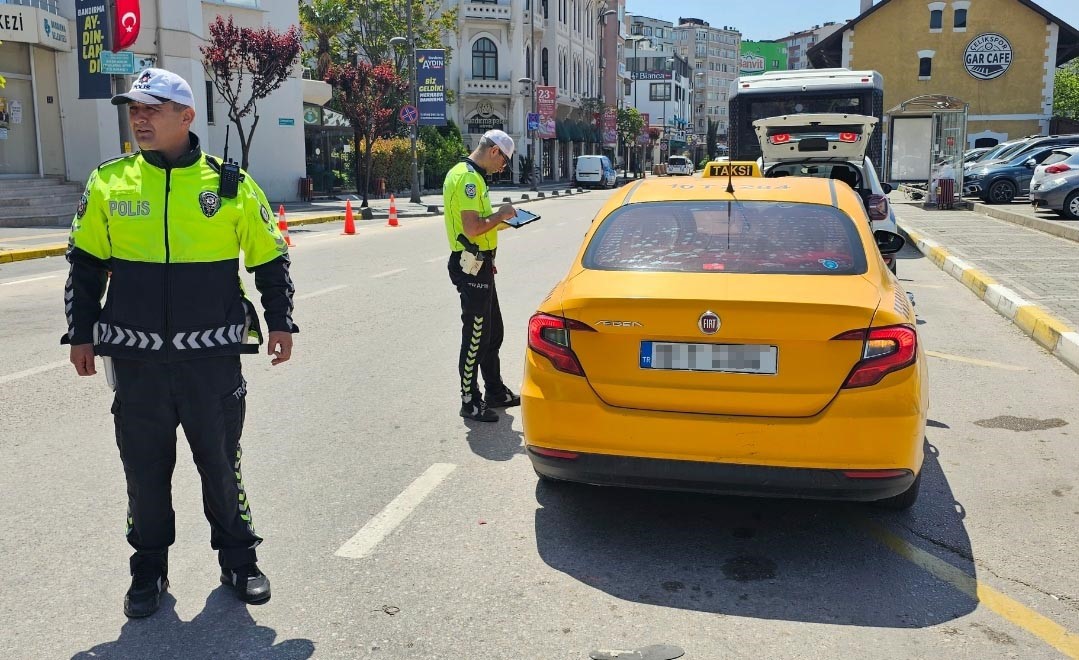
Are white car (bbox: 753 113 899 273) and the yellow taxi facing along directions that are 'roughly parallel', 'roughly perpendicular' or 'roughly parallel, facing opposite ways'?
roughly parallel

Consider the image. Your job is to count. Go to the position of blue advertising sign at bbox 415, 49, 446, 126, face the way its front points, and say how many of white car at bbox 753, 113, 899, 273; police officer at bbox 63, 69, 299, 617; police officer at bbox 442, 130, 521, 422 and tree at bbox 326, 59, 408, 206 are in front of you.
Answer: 3

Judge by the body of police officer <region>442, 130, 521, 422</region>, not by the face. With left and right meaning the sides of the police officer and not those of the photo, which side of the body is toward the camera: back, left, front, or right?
right

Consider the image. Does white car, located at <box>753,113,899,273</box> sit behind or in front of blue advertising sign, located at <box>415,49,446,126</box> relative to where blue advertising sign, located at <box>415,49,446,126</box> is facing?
in front

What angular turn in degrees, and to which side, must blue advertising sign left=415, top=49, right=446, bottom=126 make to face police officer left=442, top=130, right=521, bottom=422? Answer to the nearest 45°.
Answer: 0° — it already faces them

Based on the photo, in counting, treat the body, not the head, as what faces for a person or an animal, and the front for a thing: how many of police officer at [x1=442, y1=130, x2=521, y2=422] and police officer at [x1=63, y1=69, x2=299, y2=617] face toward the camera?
1

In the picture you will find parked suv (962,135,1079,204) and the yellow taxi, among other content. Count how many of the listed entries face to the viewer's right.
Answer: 0

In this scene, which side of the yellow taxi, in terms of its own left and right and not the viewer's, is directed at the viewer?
back

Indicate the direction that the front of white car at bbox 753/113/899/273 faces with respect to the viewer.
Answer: facing away from the viewer

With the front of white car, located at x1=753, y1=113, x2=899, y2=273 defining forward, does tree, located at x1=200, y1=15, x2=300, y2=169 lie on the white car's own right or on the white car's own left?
on the white car's own left

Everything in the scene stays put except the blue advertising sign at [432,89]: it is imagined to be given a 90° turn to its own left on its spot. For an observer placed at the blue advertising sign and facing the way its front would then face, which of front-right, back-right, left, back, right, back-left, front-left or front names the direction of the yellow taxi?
right

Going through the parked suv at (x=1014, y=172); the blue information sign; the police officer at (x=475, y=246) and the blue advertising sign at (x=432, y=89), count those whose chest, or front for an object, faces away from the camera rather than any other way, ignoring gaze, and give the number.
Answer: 0

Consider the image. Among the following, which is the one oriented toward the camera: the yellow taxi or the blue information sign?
the blue information sign

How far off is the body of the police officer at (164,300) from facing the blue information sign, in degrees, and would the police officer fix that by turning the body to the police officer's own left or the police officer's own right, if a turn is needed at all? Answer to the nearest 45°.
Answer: approximately 180°

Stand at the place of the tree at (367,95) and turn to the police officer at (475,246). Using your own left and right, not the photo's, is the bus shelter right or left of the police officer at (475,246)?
left

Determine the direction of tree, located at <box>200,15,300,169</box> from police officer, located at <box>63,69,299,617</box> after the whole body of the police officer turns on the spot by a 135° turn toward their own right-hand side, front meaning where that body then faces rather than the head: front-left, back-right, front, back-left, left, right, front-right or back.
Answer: front-right

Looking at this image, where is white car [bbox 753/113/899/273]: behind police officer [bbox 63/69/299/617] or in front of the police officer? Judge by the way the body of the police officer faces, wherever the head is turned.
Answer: behind

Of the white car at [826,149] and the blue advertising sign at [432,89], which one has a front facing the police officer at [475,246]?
the blue advertising sign

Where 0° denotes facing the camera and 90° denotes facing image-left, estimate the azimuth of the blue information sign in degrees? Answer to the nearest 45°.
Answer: approximately 0°
